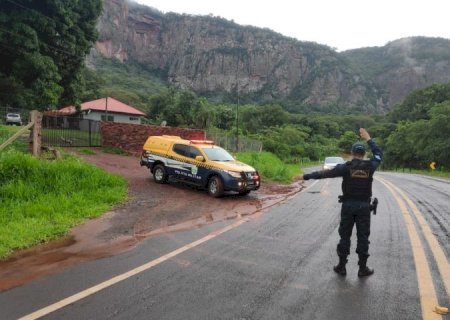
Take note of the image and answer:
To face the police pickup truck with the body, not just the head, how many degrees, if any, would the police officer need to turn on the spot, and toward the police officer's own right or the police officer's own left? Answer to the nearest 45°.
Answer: approximately 45° to the police officer's own left

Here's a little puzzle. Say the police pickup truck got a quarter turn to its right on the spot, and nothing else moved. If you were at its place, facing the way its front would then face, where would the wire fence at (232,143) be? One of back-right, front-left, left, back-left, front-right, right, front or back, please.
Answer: back-right

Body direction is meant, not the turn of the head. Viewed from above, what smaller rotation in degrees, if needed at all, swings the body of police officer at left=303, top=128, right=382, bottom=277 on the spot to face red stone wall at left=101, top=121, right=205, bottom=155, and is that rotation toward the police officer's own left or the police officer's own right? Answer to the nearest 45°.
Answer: approximately 45° to the police officer's own left

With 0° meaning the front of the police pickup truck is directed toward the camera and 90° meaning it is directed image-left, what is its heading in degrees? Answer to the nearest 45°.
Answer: approximately 315°

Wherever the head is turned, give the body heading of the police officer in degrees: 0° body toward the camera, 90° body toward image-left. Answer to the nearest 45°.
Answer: approximately 180°

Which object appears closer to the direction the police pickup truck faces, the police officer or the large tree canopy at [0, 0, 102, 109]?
the police officer

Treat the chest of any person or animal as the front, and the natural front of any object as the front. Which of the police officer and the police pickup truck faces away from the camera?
the police officer

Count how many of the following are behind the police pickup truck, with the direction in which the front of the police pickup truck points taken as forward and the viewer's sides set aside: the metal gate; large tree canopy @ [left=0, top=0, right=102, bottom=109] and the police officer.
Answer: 2

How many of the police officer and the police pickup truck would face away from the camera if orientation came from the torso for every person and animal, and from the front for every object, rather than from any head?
1

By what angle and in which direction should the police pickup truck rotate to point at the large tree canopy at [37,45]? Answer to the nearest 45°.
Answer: approximately 180°
